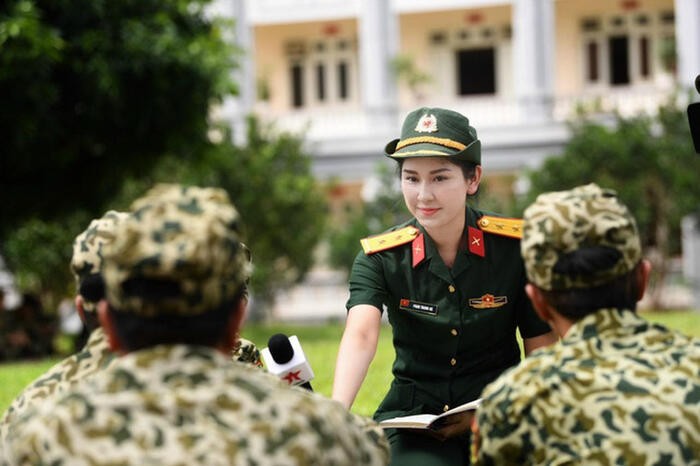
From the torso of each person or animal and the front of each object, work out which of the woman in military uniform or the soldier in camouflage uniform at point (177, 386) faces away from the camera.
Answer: the soldier in camouflage uniform

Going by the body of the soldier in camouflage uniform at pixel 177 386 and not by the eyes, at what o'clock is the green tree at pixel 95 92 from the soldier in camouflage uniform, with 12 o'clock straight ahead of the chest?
The green tree is roughly at 12 o'clock from the soldier in camouflage uniform.

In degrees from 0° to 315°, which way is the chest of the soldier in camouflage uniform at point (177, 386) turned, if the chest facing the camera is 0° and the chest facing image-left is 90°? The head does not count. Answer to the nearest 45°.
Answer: approximately 180°

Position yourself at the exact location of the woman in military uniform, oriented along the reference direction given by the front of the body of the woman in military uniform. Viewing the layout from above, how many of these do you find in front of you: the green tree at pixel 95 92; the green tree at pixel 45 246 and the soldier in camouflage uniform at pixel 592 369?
1

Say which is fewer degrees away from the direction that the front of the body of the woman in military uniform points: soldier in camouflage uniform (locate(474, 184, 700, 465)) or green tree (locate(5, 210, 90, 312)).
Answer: the soldier in camouflage uniform

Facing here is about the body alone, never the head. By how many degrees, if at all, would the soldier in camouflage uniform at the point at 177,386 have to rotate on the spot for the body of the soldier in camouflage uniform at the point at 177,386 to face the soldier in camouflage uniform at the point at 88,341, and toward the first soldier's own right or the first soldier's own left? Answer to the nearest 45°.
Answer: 0° — they already face them

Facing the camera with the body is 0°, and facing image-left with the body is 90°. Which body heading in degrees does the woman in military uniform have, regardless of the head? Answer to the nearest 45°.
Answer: approximately 0°

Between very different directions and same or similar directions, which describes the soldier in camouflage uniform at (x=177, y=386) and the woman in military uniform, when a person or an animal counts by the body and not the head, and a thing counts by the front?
very different directions

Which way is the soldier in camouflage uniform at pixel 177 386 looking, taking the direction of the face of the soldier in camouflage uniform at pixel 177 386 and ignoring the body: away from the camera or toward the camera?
away from the camera

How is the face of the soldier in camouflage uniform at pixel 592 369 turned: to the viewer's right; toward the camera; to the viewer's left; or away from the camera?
away from the camera

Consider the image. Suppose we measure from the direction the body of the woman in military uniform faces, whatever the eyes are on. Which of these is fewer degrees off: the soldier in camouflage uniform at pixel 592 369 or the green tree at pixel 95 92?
the soldier in camouflage uniform

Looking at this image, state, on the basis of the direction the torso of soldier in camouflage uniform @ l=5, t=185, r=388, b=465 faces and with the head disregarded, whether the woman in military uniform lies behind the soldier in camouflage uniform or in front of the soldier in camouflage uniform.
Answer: in front

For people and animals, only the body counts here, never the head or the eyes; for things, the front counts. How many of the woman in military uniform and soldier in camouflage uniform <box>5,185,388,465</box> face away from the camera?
1

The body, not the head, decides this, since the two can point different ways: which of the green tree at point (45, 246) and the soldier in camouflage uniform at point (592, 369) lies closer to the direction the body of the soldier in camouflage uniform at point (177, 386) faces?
the green tree
